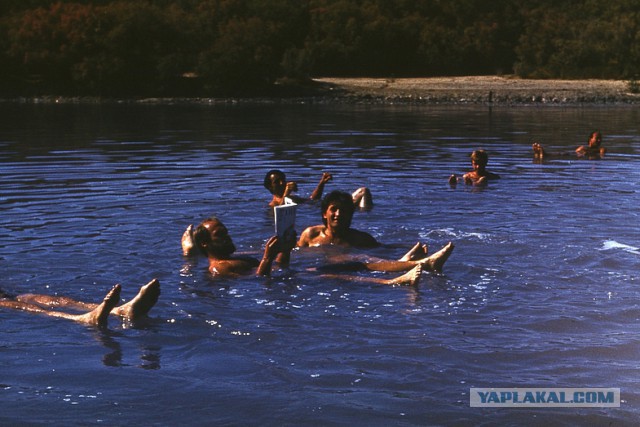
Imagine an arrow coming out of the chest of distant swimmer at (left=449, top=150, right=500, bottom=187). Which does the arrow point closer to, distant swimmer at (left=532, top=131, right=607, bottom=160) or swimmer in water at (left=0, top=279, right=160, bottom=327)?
the swimmer in water

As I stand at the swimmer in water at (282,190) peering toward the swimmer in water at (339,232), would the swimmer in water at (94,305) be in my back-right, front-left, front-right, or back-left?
front-right

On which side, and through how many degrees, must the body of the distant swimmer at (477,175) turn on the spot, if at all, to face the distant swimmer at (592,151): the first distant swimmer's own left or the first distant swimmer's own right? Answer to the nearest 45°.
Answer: approximately 180°

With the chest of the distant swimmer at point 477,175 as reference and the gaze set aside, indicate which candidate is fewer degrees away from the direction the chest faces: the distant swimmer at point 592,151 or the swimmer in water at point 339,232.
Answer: the swimmer in water

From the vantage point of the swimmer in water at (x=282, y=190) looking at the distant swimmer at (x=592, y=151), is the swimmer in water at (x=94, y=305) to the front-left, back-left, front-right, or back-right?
back-right

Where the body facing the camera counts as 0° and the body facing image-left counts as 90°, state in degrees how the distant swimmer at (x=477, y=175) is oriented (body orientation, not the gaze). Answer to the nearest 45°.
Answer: approximately 45°

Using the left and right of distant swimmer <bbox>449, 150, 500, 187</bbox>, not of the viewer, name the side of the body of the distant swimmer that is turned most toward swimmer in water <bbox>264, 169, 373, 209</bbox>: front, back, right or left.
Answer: front
